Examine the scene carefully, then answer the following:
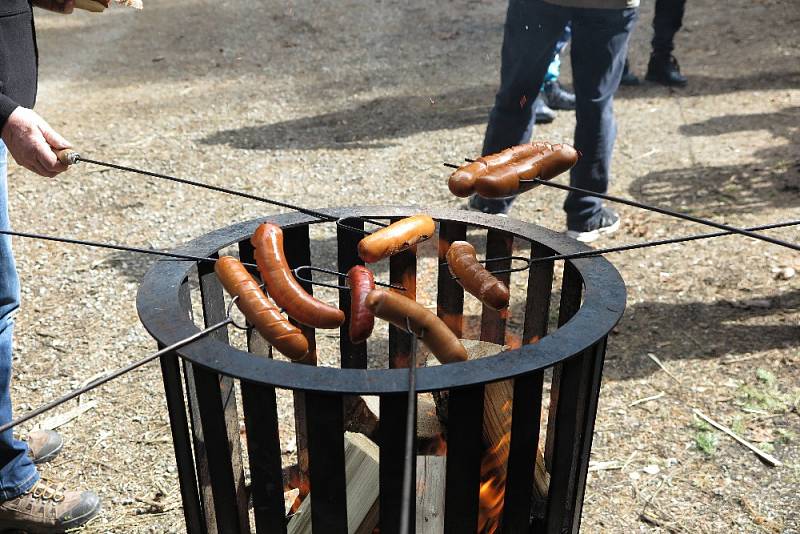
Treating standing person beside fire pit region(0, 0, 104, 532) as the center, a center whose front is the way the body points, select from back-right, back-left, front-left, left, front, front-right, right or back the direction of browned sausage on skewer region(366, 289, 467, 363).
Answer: front-right

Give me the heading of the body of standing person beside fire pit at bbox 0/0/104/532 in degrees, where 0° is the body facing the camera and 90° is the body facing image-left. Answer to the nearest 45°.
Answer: approximately 270°

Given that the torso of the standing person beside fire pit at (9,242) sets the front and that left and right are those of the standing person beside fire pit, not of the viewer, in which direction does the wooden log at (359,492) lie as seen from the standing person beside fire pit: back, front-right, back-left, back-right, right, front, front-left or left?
front-right

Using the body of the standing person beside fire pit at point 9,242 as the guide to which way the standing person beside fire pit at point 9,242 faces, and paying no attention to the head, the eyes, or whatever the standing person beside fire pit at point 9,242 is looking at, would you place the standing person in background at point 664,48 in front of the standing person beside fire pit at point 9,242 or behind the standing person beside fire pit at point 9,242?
in front

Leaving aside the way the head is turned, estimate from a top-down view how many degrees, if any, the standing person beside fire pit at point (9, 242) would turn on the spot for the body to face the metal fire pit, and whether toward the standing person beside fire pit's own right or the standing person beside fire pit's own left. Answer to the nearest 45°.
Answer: approximately 45° to the standing person beside fire pit's own right

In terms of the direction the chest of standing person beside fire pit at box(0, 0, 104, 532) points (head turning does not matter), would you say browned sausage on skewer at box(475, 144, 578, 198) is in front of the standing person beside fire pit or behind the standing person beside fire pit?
in front

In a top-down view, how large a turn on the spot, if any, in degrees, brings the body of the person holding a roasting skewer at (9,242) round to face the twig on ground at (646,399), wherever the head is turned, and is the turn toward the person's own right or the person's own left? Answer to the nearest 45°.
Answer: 0° — they already face it
